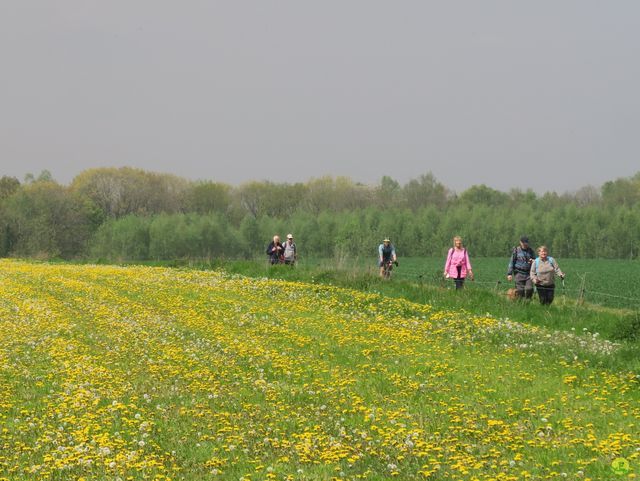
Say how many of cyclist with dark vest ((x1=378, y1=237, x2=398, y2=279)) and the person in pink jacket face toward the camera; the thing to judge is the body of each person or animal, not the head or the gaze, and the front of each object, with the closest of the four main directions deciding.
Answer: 2

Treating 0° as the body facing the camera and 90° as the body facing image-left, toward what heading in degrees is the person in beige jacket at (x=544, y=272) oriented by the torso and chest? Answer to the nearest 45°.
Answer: approximately 0°

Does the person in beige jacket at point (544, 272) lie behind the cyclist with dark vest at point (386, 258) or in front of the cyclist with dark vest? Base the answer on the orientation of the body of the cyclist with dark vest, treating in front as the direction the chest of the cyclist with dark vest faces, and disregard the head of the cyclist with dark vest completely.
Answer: in front

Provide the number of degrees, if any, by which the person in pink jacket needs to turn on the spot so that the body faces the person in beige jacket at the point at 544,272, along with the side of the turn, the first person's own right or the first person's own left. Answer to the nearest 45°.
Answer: approximately 45° to the first person's own left

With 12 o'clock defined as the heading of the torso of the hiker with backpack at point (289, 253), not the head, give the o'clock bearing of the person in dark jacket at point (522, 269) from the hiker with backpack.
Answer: The person in dark jacket is roughly at 11 o'clock from the hiker with backpack.

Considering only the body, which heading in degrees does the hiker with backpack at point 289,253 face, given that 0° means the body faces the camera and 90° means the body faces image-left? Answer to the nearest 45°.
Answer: approximately 0°

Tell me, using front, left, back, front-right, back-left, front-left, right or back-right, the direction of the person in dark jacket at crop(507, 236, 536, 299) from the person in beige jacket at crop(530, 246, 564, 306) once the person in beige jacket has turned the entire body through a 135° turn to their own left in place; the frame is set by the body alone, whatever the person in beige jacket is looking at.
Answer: left

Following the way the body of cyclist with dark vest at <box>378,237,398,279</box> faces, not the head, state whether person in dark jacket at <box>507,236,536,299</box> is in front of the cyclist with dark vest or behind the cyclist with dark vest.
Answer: in front

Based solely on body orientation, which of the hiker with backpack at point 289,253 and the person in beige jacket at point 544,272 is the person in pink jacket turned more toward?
the person in beige jacket

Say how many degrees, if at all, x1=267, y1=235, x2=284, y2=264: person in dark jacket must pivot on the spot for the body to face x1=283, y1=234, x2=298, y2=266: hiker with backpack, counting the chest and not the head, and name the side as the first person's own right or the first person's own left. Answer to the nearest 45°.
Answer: approximately 90° to the first person's own left
